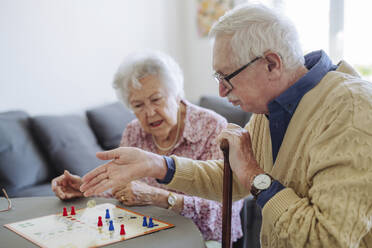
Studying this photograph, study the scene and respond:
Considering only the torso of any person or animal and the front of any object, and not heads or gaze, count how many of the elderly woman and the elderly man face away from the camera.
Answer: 0

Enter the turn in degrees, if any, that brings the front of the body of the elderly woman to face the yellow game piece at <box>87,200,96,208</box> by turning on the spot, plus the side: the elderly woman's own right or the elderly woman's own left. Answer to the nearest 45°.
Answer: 0° — they already face it

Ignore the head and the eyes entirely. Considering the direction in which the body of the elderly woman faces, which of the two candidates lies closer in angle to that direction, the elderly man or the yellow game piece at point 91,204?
the yellow game piece

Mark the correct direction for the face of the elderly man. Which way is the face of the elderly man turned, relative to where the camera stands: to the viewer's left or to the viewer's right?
to the viewer's left

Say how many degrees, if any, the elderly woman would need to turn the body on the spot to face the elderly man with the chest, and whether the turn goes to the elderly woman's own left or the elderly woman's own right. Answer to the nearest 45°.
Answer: approximately 45° to the elderly woman's own left

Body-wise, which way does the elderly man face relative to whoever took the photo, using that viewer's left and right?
facing to the left of the viewer
